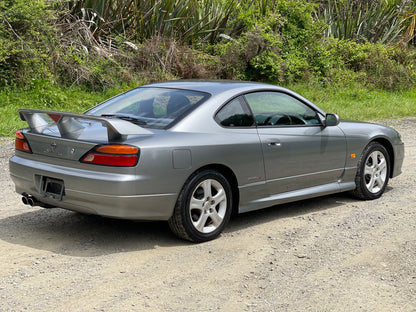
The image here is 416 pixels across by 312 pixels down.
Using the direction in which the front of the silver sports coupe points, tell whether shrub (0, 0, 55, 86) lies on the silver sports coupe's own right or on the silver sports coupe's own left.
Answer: on the silver sports coupe's own left

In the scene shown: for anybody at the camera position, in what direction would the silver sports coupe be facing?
facing away from the viewer and to the right of the viewer
